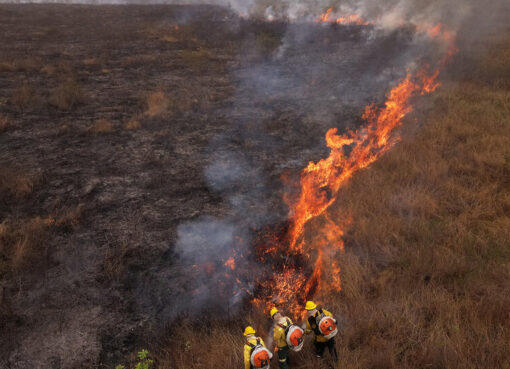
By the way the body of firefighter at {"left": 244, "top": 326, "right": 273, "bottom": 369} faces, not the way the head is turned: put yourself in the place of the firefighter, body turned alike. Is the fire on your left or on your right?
on your right

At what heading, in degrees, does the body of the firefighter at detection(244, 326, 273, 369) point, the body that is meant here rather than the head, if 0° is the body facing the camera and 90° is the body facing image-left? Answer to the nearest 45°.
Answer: approximately 135°

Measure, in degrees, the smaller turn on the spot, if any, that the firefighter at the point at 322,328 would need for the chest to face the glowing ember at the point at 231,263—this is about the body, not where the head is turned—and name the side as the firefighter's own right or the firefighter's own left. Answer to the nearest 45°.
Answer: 0° — they already face it

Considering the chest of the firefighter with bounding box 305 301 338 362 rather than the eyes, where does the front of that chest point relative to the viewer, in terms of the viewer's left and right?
facing away from the viewer and to the left of the viewer

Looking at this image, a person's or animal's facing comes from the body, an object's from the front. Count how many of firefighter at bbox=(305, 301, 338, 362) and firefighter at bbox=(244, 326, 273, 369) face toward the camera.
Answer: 0
